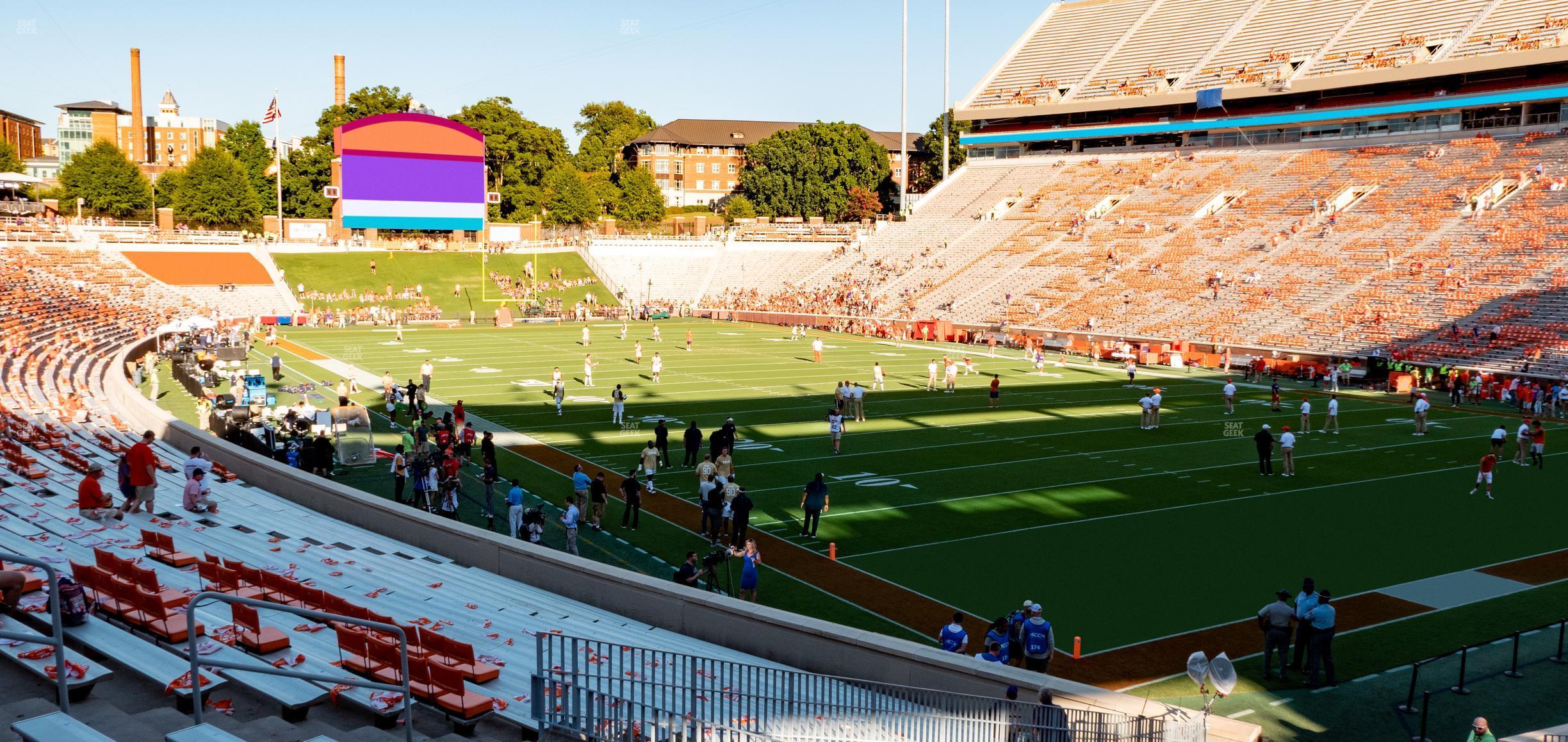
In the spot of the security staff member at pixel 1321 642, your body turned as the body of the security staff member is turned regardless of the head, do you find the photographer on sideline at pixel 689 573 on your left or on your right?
on your left

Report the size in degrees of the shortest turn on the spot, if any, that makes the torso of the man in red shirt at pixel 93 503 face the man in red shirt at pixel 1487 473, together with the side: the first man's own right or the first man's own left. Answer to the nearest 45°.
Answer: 0° — they already face them

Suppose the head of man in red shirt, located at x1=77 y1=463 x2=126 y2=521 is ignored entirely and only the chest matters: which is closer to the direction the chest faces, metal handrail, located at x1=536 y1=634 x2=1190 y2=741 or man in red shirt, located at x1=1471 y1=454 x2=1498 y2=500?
the man in red shirt

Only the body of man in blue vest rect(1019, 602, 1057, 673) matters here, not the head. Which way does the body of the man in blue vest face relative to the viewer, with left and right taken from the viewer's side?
facing away from the viewer

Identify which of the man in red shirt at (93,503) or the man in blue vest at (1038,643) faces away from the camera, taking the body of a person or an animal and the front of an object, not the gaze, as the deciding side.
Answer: the man in blue vest

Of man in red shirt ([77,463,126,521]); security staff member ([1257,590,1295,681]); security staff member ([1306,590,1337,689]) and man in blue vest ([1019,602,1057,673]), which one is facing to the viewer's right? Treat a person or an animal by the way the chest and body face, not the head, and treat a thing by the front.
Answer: the man in red shirt

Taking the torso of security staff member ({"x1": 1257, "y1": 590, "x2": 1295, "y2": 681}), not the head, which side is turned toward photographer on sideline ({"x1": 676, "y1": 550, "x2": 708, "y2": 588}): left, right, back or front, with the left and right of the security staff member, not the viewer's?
left

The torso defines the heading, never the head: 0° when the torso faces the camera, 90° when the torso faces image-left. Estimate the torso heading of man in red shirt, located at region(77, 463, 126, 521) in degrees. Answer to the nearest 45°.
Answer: approximately 270°

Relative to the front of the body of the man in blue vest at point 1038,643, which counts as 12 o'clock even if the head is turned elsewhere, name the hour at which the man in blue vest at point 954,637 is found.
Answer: the man in blue vest at point 954,637 is roughly at 9 o'clock from the man in blue vest at point 1038,643.

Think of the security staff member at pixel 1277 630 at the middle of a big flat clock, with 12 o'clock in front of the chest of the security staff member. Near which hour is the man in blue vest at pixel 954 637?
The man in blue vest is roughly at 8 o'clock from the security staff member.

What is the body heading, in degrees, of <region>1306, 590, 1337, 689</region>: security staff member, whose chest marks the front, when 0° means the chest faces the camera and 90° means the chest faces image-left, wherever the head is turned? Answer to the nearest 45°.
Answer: approximately 180°
